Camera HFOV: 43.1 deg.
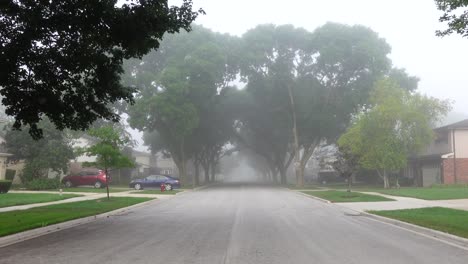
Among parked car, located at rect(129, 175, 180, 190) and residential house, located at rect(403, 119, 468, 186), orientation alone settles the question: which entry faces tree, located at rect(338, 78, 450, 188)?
the residential house

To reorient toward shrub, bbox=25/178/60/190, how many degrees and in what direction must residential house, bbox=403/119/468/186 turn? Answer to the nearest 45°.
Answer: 0° — it already faces it

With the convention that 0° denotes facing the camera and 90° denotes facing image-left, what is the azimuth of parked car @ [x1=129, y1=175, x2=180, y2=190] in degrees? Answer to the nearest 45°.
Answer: approximately 90°

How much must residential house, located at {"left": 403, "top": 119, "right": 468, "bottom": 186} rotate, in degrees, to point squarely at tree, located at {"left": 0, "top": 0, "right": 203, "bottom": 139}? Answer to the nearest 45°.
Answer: approximately 45° to its left

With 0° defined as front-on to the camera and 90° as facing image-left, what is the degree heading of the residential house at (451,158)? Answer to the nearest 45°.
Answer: approximately 45°

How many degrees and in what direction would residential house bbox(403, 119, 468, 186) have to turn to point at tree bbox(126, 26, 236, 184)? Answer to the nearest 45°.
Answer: approximately 45° to its right
